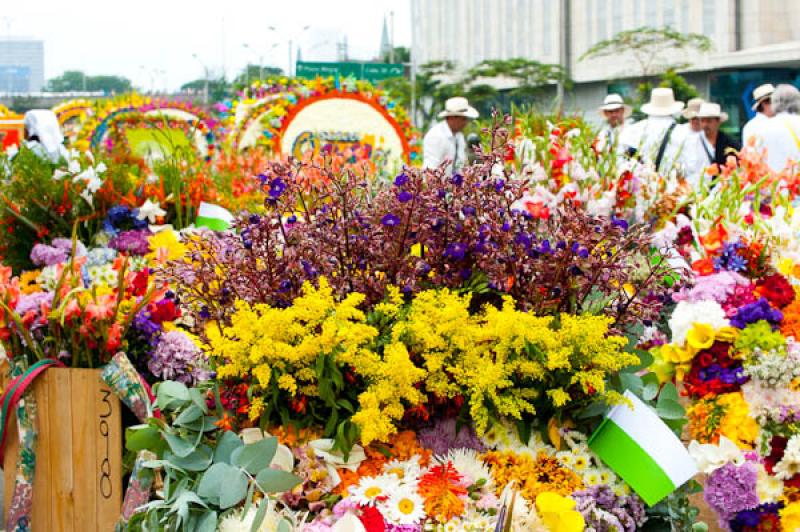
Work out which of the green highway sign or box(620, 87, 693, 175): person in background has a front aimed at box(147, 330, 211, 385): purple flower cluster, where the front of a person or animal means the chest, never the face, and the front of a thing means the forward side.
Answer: the green highway sign

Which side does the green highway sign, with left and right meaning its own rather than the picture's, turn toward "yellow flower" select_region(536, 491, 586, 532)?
front

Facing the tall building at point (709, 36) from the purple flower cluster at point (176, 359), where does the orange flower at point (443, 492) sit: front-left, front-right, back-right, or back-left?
back-right

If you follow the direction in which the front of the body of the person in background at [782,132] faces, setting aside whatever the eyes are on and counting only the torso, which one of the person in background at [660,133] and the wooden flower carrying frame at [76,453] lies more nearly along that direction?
the person in background

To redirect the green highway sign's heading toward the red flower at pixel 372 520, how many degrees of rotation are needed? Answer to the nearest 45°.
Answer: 0° — it already faces it

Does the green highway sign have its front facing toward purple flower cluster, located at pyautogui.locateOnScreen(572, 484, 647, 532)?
yes

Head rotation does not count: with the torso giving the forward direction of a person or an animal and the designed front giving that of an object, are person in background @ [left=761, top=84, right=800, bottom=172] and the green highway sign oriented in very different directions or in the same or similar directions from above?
very different directions
